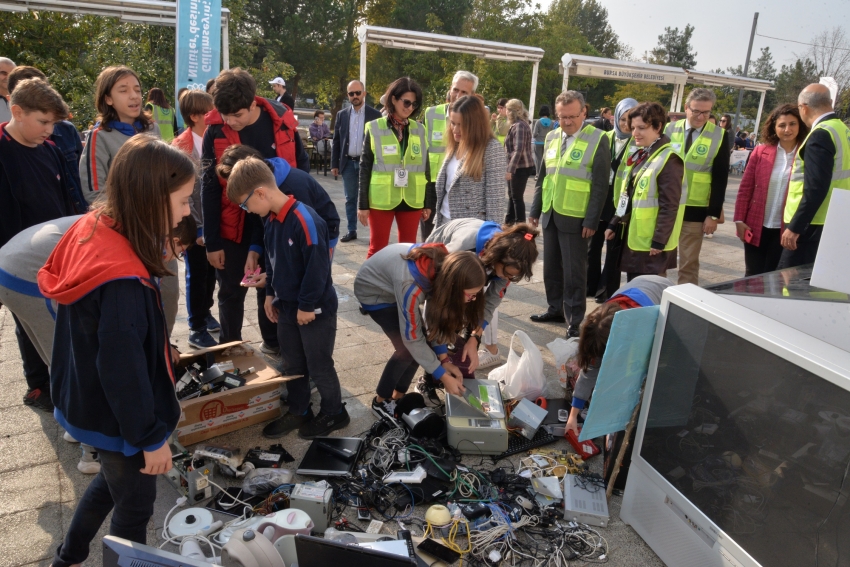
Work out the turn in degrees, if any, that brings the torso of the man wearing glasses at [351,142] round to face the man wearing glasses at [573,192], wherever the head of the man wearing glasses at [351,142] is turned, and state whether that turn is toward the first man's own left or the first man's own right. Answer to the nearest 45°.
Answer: approximately 45° to the first man's own left

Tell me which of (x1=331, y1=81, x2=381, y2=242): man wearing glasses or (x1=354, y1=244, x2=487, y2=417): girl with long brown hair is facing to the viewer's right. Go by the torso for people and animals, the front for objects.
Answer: the girl with long brown hair

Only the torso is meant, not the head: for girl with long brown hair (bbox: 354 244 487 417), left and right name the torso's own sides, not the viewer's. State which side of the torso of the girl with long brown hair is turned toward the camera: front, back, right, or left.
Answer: right

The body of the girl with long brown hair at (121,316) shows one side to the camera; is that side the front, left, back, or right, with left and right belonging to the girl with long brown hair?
right

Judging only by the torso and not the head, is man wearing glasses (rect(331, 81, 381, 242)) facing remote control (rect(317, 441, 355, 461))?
yes

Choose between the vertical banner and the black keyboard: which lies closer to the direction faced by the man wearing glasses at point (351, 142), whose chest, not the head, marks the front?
the black keyboard

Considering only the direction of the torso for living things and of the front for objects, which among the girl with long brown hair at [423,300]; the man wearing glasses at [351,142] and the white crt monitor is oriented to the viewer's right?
the girl with long brown hair

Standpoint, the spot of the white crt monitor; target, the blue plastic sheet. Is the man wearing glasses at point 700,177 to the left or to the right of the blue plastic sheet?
right
